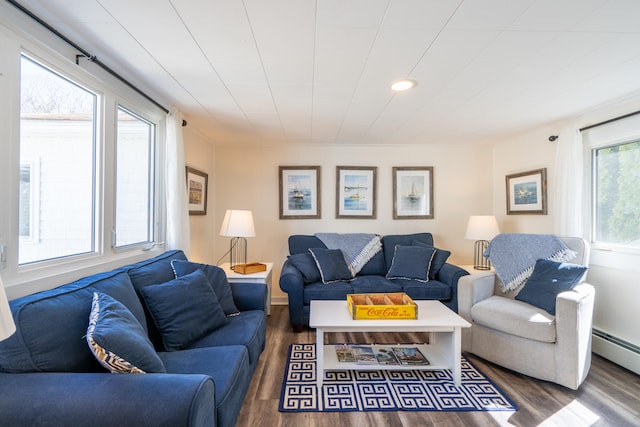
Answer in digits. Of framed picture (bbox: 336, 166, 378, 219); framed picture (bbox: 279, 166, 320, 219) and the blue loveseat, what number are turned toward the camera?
3

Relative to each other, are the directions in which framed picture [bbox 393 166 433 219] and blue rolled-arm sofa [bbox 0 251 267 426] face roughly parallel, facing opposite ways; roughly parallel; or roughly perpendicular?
roughly perpendicular

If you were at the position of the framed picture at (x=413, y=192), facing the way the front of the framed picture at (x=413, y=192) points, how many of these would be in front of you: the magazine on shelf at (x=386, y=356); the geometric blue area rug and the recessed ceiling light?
3

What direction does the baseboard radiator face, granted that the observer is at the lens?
facing the viewer and to the left of the viewer

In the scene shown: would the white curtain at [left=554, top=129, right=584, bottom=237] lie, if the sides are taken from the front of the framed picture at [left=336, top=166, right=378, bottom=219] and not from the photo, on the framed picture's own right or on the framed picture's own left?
on the framed picture's own left

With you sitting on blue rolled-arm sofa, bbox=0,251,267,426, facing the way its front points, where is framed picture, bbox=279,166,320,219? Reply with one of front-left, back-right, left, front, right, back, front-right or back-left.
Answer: left

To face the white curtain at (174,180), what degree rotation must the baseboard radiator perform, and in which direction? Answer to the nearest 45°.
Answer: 0° — it already faces it

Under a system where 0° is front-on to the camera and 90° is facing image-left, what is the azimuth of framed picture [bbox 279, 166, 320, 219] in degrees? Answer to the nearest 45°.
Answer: approximately 0°

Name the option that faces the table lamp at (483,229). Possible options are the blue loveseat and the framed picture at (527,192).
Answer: the framed picture

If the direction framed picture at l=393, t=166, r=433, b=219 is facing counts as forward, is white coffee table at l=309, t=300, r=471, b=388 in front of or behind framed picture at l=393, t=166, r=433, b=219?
in front

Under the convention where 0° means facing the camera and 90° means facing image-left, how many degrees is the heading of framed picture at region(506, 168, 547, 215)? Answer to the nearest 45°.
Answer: approximately 45°

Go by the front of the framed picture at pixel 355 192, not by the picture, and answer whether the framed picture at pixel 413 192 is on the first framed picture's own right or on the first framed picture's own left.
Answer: on the first framed picture's own left

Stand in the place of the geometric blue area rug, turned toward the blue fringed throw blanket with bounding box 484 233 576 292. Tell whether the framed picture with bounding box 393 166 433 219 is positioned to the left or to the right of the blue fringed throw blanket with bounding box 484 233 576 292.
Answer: left

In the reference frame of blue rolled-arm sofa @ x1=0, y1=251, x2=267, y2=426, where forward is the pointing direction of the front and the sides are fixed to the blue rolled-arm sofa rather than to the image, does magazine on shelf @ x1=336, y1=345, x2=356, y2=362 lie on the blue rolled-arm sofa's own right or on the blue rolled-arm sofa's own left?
on the blue rolled-arm sofa's own left

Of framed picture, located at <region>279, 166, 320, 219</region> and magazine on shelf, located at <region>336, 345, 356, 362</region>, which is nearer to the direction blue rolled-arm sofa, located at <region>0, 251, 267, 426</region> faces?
the magazine on shelf
